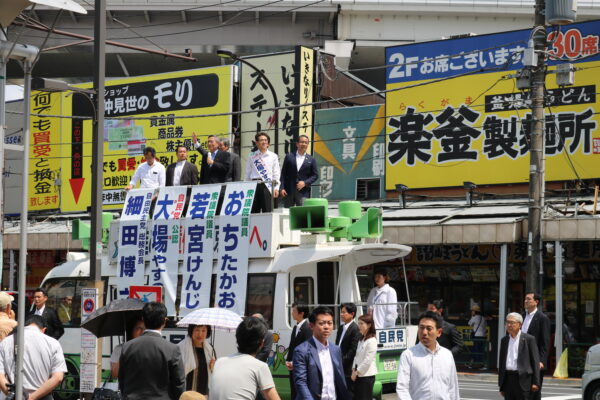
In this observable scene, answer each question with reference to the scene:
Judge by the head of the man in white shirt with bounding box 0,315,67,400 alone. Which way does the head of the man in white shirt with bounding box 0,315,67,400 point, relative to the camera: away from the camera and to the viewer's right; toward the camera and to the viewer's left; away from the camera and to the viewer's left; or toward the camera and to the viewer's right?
away from the camera and to the viewer's right

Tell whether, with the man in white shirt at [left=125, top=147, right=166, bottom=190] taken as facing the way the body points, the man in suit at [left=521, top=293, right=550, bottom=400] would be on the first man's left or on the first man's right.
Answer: on the first man's left

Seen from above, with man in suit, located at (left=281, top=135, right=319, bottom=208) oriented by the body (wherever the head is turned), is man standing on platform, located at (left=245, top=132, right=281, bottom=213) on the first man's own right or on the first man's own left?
on the first man's own right

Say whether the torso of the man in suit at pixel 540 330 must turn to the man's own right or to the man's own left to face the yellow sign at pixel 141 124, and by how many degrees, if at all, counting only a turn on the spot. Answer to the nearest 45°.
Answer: approximately 90° to the man's own right

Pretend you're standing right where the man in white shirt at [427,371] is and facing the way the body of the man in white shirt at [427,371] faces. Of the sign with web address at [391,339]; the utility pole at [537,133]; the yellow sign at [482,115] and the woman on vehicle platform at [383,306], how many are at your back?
4

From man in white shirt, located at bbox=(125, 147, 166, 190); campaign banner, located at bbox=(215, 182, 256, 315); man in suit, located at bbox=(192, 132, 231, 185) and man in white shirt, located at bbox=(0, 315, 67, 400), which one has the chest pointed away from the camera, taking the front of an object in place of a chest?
man in white shirt, located at bbox=(0, 315, 67, 400)

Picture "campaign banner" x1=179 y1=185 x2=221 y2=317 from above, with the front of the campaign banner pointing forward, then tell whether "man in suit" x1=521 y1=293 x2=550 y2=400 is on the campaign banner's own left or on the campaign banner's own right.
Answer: on the campaign banner's own left

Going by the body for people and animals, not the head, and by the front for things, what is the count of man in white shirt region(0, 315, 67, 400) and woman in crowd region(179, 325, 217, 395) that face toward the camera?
1
